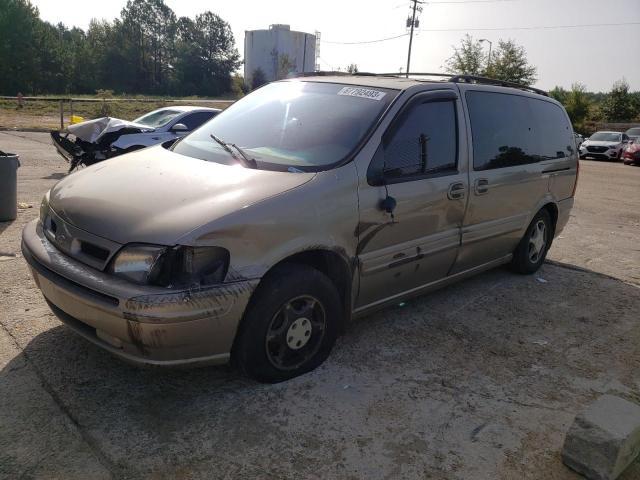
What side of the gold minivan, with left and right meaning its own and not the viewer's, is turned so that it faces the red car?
back

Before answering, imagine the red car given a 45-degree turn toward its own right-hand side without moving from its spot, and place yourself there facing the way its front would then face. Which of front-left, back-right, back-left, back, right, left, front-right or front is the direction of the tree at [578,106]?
right

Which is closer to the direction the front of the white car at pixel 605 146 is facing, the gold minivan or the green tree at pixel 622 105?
the gold minivan

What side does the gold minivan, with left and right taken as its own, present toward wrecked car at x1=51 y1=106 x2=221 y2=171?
right

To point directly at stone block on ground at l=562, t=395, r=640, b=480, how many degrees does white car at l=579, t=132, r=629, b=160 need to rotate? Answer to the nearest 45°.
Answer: approximately 45° to its left

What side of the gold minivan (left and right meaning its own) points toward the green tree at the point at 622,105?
back

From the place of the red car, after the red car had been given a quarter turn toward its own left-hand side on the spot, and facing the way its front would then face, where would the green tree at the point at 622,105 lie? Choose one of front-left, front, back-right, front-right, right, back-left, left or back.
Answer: back-left

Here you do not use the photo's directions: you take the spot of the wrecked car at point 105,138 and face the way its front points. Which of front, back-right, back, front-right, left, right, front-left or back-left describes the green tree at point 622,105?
back

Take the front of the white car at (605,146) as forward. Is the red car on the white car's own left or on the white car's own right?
on the white car's own left
